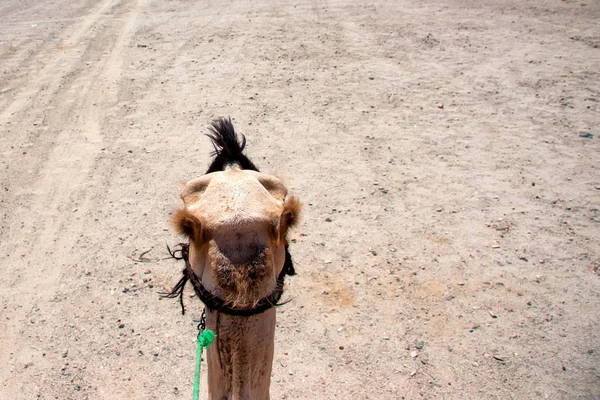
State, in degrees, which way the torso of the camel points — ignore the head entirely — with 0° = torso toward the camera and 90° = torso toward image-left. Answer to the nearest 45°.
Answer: approximately 180°
